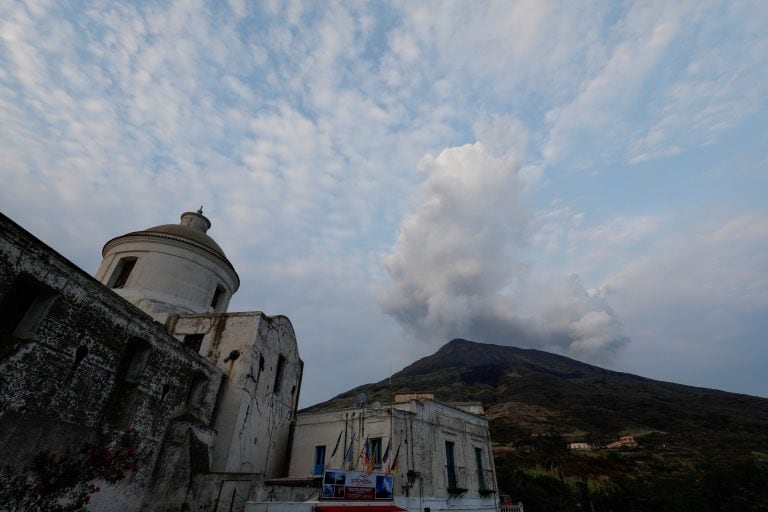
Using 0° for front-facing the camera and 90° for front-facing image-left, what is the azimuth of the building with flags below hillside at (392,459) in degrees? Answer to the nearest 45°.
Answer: approximately 45°

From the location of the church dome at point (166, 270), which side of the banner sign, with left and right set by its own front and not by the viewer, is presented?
right

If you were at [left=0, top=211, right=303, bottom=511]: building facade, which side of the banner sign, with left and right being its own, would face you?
front

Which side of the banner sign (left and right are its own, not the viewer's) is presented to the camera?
front

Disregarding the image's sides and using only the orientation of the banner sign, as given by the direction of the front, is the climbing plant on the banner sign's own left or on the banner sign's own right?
on the banner sign's own right

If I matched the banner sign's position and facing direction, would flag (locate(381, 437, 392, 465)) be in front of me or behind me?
behind

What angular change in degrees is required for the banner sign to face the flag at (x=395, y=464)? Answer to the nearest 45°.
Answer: approximately 135° to its left
